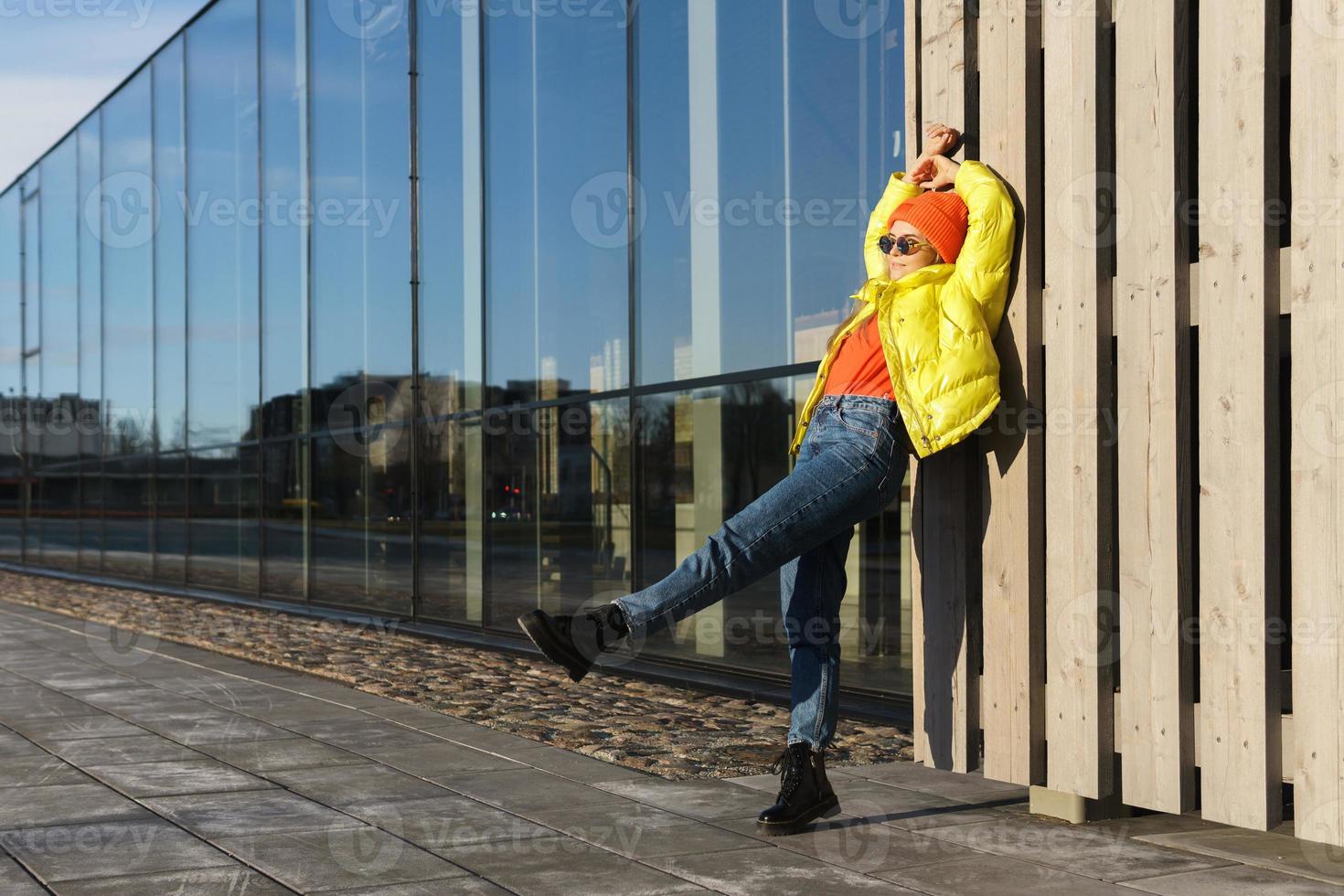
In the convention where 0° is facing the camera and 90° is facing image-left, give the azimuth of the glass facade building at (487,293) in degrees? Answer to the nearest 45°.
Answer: approximately 45°

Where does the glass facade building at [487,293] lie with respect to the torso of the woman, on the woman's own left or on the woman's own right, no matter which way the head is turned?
on the woman's own right

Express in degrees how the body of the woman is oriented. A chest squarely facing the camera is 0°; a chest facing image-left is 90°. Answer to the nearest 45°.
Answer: approximately 45°
